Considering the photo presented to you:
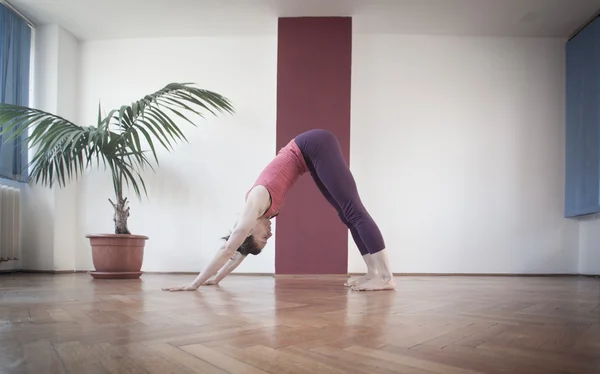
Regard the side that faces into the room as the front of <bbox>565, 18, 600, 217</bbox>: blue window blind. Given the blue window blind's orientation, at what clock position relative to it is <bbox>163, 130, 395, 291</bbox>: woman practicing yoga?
The woman practicing yoga is roughly at 11 o'clock from the blue window blind.

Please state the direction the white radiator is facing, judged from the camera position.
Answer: facing the viewer and to the right of the viewer

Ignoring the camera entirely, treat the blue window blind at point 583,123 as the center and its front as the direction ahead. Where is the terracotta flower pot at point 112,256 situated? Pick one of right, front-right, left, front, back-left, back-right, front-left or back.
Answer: front

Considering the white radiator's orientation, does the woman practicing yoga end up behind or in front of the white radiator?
in front

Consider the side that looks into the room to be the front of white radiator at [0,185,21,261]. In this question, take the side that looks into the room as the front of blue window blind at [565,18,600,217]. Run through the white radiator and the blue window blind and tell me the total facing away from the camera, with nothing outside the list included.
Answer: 0

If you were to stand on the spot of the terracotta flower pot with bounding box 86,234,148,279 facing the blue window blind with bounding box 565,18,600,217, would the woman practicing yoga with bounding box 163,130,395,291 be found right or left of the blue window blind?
right

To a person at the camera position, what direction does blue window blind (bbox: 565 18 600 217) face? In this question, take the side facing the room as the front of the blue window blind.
facing the viewer and to the left of the viewer
